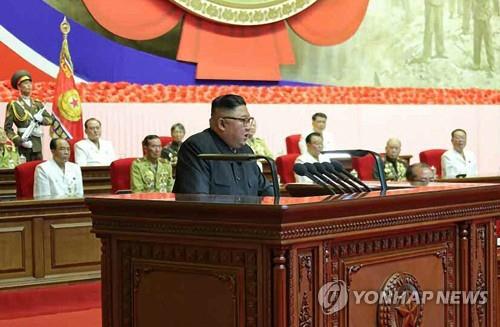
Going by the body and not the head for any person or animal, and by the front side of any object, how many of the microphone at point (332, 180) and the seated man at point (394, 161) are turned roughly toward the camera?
1

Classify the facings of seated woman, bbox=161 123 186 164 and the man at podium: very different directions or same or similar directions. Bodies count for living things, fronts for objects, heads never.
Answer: same or similar directions

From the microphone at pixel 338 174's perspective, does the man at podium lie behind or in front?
in front

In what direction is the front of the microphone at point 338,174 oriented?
to the viewer's left

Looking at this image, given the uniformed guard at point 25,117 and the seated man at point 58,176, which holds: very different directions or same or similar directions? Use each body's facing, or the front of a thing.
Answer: same or similar directions

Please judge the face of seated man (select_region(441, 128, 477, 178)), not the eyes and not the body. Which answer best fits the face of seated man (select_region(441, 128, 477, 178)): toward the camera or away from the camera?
toward the camera

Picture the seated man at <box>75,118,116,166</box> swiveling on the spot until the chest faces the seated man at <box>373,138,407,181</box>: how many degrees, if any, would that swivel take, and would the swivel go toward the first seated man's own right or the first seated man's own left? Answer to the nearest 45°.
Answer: approximately 45° to the first seated man's own left

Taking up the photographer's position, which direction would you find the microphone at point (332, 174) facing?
facing to the left of the viewer

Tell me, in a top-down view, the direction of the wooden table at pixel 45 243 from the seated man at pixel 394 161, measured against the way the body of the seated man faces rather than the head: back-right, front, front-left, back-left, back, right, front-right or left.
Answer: front-right

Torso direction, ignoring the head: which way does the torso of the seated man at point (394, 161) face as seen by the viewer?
toward the camera

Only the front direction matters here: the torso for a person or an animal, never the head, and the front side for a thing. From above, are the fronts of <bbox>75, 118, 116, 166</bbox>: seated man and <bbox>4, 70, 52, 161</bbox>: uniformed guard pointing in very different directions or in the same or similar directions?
same or similar directions

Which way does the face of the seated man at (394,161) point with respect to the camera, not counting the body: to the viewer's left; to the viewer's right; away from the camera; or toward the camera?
toward the camera

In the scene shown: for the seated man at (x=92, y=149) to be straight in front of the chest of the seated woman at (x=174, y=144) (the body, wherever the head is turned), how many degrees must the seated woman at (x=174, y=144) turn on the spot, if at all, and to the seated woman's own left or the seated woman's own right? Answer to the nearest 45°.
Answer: approximately 135° to the seated woman's own right

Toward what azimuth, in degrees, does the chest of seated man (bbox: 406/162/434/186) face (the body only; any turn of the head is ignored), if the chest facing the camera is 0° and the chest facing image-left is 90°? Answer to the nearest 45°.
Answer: approximately 315°
